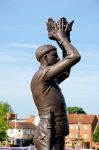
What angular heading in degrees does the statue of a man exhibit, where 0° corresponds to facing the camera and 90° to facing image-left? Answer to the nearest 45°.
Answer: approximately 270°
